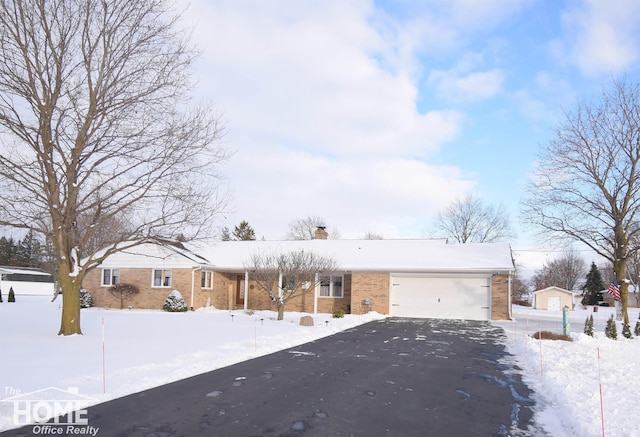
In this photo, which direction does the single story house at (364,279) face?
toward the camera

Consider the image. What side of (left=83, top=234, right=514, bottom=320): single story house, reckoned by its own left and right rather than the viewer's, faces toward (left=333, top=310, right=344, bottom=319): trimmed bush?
front

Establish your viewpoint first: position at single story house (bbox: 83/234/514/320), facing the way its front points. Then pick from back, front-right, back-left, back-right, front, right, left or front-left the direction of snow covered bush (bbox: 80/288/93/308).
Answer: right

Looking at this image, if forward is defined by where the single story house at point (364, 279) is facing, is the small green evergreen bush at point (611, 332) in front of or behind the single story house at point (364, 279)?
in front

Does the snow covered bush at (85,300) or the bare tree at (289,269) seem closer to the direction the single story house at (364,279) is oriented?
the bare tree

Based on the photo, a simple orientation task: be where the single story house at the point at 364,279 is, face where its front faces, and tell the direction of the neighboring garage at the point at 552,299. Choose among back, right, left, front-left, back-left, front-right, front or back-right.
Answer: back-left

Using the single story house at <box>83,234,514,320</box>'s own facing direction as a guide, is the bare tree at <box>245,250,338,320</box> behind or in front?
in front
